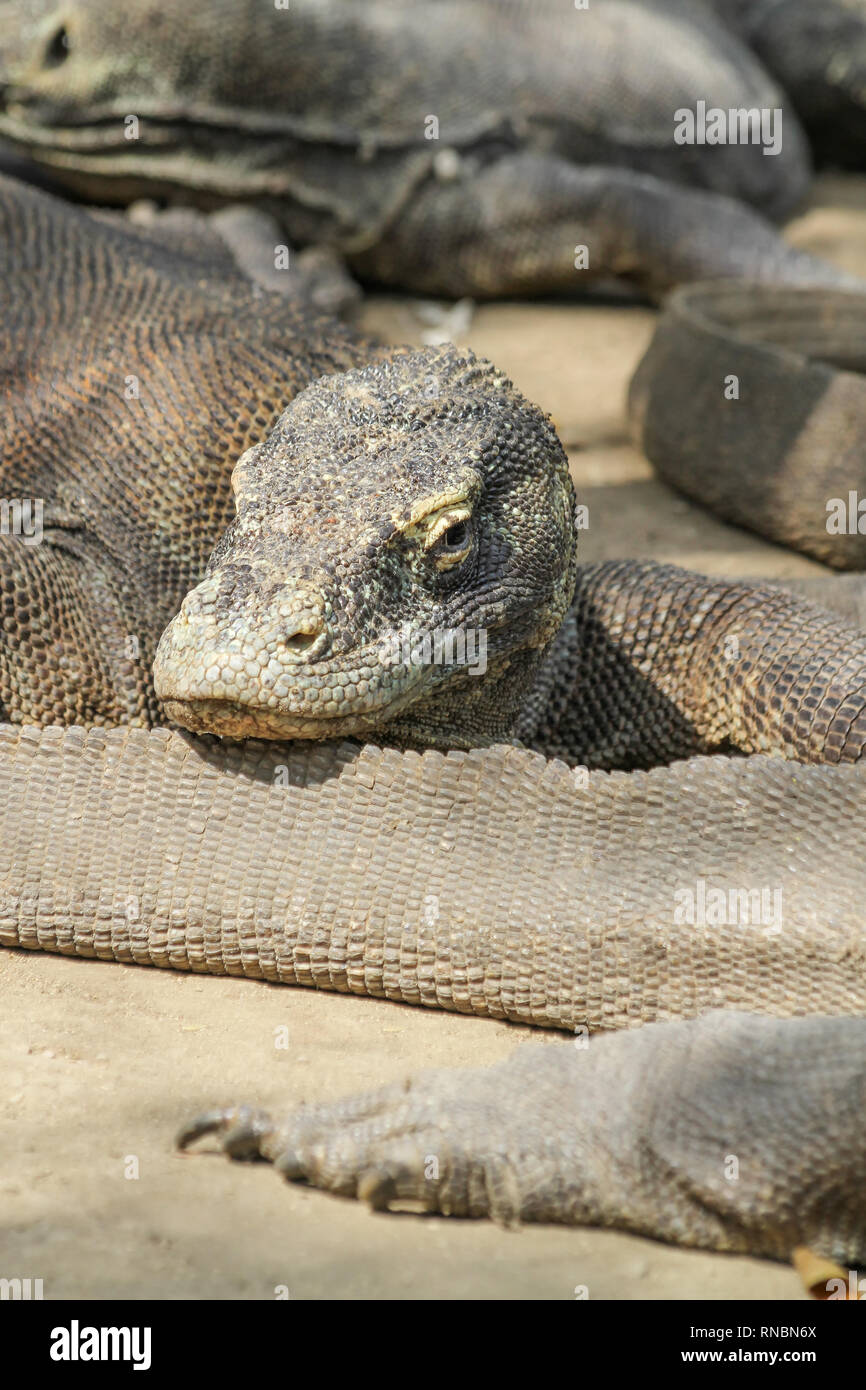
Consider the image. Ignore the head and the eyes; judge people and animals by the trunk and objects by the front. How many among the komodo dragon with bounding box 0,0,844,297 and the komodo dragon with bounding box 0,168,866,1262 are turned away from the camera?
0

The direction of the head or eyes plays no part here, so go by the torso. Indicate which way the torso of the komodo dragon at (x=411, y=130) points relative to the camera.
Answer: to the viewer's left

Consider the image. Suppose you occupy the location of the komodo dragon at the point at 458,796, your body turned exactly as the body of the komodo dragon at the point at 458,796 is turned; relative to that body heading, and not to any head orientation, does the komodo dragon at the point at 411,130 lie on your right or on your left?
on your right

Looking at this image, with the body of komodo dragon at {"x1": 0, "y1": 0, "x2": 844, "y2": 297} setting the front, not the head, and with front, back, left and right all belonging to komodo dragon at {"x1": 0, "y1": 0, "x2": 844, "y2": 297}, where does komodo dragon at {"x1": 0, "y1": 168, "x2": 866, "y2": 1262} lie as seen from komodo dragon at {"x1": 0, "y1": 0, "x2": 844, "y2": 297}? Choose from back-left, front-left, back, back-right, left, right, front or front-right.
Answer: left

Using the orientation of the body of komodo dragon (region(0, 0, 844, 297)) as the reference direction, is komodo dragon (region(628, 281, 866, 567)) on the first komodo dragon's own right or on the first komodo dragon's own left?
on the first komodo dragon's own left
